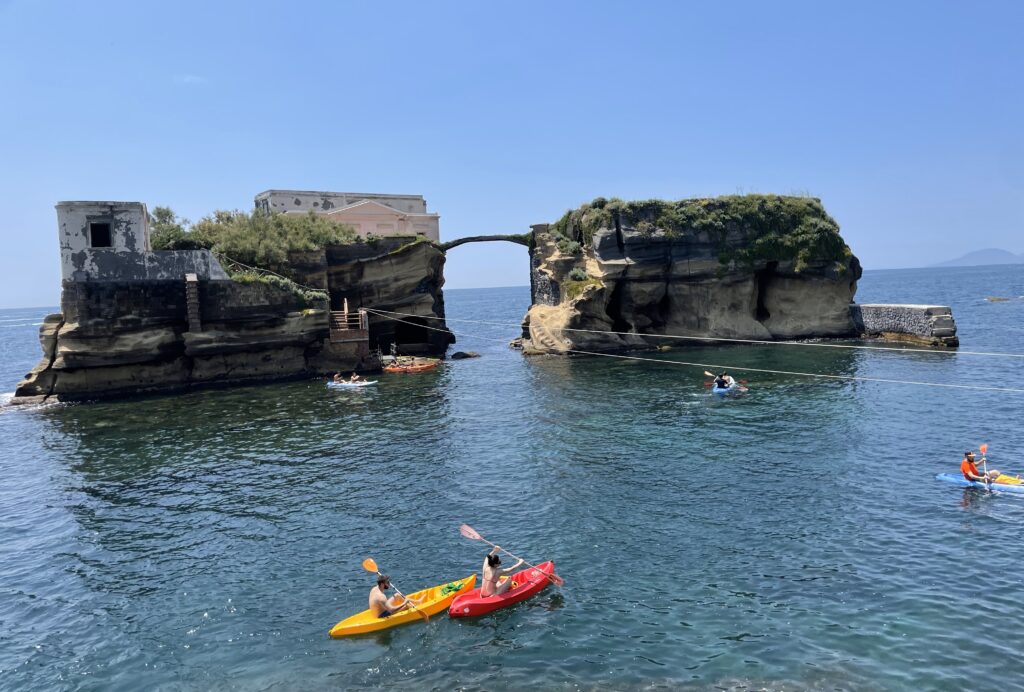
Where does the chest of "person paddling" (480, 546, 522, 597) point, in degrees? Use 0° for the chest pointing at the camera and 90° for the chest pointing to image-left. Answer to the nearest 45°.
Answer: approximately 225°

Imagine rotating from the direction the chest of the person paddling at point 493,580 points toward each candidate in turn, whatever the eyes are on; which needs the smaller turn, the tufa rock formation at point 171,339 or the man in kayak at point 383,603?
the tufa rock formation

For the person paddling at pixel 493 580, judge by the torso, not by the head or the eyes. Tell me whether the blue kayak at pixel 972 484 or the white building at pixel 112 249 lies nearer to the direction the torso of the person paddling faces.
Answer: the blue kayak

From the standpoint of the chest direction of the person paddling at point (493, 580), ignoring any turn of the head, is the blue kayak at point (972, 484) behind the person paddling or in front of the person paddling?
in front

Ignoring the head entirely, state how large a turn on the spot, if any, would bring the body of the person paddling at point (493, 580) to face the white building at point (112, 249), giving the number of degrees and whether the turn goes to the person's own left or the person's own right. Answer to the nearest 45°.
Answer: approximately 90° to the person's own left

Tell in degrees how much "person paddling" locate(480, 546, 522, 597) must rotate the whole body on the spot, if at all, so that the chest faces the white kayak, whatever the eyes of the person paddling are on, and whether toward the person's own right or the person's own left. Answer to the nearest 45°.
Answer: approximately 45° to the person's own left

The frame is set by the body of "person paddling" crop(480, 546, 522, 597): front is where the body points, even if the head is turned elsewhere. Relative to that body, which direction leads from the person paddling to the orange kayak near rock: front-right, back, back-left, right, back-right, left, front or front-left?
front-left

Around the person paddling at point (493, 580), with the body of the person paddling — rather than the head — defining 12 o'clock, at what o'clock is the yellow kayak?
The yellow kayak is roughly at 7 o'clock from the person paddling.

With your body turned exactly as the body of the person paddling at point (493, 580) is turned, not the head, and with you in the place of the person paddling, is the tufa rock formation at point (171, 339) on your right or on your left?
on your left

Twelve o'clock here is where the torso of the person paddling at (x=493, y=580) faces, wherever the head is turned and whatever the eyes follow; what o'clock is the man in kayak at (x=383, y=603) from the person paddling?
The man in kayak is roughly at 7 o'clock from the person paddling.

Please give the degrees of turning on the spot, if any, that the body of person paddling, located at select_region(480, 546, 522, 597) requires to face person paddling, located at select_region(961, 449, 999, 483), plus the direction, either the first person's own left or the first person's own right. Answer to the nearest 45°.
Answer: approximately 45° to the first person's own right
